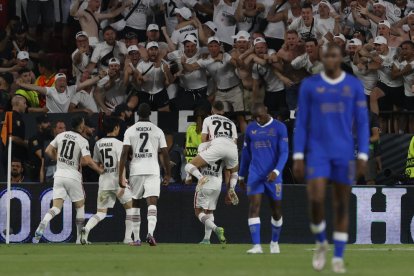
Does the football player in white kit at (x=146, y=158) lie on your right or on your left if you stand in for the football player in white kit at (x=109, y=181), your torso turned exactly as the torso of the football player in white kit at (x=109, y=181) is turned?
on your right

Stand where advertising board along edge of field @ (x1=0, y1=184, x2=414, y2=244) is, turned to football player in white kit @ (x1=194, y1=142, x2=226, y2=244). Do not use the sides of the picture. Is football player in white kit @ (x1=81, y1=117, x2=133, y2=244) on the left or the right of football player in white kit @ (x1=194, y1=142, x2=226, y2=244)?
right

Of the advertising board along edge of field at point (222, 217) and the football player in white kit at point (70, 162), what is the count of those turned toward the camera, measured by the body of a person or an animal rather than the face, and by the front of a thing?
1

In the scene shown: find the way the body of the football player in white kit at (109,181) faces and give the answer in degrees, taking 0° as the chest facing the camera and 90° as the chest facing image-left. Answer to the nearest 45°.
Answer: approximately 225°

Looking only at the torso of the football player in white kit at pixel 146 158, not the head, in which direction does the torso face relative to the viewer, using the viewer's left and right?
facing away from the viewer

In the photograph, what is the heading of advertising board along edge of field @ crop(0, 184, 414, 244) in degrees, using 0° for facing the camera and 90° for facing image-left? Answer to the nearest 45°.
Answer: approximately 0°

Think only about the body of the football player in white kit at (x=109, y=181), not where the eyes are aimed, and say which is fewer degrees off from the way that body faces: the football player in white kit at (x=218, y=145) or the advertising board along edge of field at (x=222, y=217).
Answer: the advertising board along edge of field

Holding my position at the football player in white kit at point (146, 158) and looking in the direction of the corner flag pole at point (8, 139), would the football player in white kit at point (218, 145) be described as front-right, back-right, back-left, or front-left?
back-right

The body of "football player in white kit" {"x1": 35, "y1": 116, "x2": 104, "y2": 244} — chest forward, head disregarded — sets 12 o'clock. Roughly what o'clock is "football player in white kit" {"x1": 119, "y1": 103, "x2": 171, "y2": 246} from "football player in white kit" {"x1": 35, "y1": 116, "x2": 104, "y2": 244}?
"football player in white kit" {"x1": 119, "y1": 103, "x2": 171, "y2": 246} is roughly at 3 o'clock from "football player in white kit" {"x1": 35, "y1": 116, "x2": 104, "y2": 244}.

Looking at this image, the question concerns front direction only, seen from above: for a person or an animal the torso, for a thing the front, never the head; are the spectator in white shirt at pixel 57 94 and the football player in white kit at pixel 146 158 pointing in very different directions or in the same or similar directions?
very different directions
